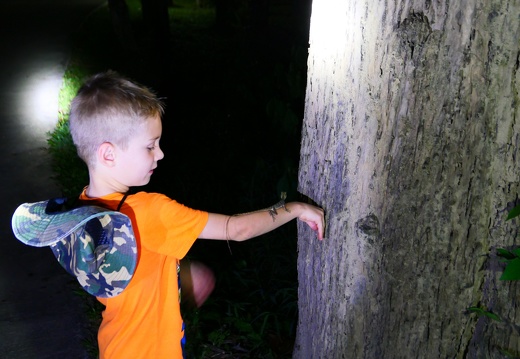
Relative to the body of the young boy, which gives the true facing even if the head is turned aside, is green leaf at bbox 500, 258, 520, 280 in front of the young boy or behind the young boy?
in front

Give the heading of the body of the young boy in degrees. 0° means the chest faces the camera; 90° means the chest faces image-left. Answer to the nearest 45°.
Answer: approximately 270°

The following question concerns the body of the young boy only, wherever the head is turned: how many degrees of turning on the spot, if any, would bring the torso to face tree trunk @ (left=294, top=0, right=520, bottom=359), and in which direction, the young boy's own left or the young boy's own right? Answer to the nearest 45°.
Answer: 0° — they already face it

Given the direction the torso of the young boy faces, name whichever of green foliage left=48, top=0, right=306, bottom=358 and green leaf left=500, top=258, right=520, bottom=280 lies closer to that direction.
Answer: the green leaf

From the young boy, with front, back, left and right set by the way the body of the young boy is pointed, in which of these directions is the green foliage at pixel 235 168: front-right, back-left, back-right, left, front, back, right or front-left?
left

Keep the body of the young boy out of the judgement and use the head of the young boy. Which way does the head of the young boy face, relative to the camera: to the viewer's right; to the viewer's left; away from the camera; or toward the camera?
to the viewer's right
